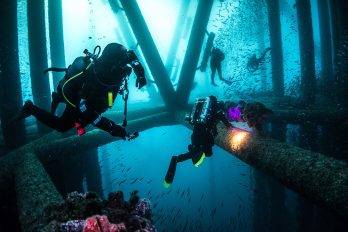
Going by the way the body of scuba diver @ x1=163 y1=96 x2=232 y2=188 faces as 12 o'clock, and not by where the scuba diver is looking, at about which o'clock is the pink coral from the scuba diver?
The pink coral is roughly at 5 o'clock from the scuba diver.

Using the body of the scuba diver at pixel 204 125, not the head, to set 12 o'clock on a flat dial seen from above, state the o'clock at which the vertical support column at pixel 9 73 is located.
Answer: The vertical support column is roughly at 8 o'clock from the scuba diver.

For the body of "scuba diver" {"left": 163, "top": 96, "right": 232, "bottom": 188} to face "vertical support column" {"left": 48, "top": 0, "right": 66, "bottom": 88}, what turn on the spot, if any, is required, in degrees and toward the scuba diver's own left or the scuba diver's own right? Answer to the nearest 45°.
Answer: approximately 90° to the scuba diver's own left

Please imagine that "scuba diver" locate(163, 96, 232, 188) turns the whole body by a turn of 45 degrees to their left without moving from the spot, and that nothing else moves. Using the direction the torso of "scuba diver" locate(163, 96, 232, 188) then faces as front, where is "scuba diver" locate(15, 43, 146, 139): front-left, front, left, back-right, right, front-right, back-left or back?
back-left

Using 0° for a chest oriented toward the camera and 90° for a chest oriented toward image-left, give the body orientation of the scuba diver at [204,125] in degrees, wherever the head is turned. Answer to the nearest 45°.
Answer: approximately 225°

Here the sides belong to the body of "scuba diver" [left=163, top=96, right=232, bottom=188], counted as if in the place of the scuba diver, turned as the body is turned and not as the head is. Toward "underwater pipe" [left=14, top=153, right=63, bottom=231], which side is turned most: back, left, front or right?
back

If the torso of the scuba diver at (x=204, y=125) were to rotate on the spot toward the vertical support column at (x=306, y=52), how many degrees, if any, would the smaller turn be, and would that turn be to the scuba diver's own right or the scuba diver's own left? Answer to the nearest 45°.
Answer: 0° — they already face it

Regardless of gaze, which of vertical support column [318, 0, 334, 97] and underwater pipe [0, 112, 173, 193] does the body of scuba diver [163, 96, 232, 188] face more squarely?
the vertical support column
